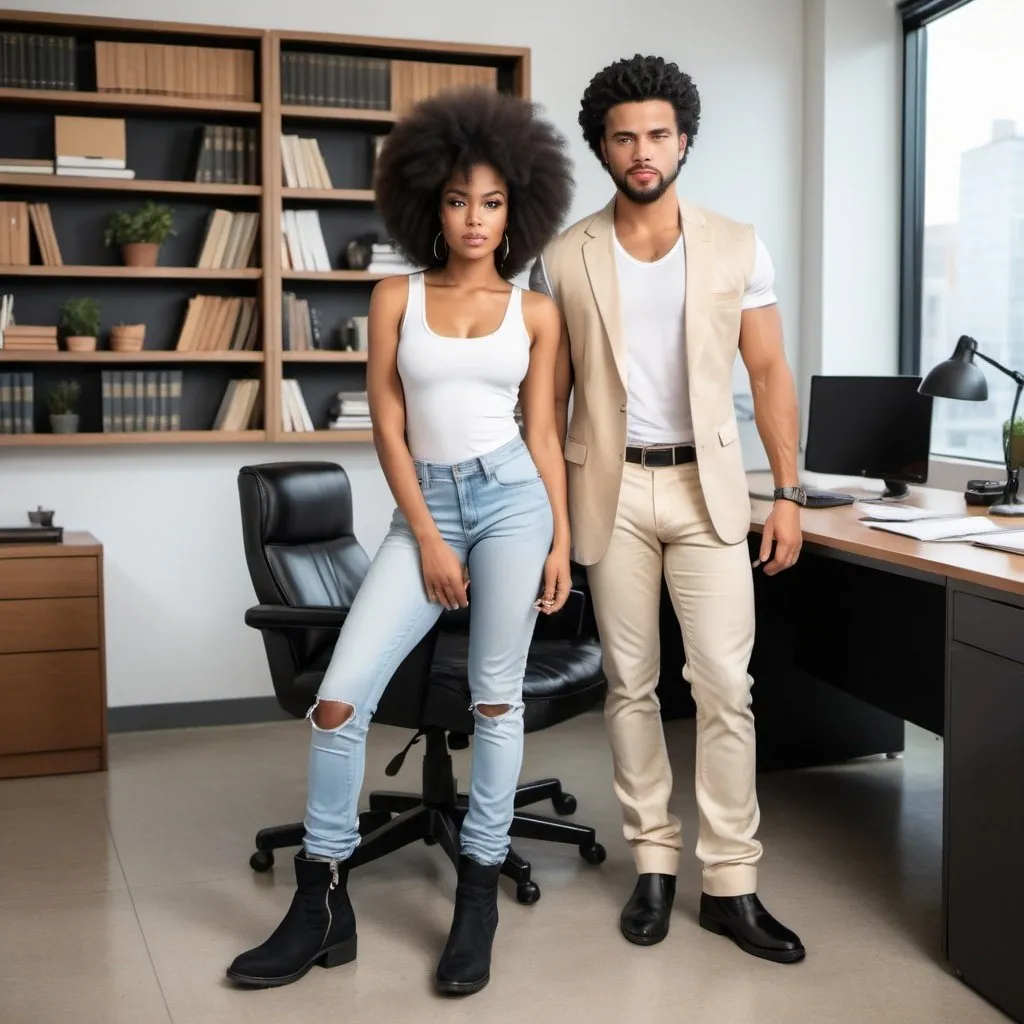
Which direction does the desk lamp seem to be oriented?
to the viewer's left

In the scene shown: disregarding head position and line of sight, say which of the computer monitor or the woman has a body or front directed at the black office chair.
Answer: the computer monitor

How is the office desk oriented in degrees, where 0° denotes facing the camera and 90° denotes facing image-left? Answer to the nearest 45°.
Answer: approximately 45°

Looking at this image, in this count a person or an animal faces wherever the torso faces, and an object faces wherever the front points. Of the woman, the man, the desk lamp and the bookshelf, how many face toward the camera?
3

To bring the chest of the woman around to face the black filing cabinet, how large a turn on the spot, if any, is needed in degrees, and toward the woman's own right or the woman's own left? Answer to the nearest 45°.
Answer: approximately 90° to the woman's own left

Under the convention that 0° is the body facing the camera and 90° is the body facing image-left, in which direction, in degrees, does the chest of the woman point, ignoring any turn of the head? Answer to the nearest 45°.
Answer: approximately 0°

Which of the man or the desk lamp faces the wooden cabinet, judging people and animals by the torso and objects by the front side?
the desk lamp

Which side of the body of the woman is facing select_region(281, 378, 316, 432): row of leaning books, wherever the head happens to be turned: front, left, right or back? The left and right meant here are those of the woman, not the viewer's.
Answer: back

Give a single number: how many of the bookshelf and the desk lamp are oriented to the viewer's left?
1
